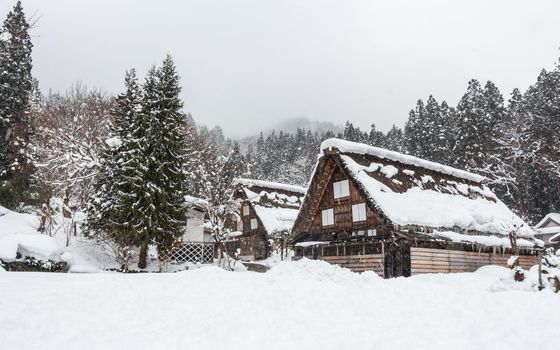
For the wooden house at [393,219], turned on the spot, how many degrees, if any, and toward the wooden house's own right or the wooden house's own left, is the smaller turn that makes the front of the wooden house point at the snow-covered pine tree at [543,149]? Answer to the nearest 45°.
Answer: approximately 180°

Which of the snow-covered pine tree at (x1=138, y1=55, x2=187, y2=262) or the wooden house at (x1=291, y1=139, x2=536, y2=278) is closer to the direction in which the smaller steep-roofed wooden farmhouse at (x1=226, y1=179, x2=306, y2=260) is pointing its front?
the snow-covered pine tree

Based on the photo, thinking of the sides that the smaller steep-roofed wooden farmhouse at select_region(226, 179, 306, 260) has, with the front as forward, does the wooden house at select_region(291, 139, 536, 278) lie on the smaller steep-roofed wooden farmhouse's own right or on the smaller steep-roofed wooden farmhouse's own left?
on the smaller steep-roofed wooden farmhouse's own left

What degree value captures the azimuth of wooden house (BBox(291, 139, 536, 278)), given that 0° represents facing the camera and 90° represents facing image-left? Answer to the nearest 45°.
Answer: approximately 45°

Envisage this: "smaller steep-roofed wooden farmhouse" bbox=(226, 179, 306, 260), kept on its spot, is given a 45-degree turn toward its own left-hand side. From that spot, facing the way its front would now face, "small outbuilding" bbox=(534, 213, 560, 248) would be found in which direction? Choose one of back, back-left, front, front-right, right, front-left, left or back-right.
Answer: left

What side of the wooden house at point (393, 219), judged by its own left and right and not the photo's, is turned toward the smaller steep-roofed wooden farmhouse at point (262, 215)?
right

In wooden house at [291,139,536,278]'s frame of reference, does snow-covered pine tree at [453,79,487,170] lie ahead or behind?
behind

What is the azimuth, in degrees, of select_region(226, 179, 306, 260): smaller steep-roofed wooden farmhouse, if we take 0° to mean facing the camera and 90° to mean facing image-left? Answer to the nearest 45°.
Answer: approximately 45°

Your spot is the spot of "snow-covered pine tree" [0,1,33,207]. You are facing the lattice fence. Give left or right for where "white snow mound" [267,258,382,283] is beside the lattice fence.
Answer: right
